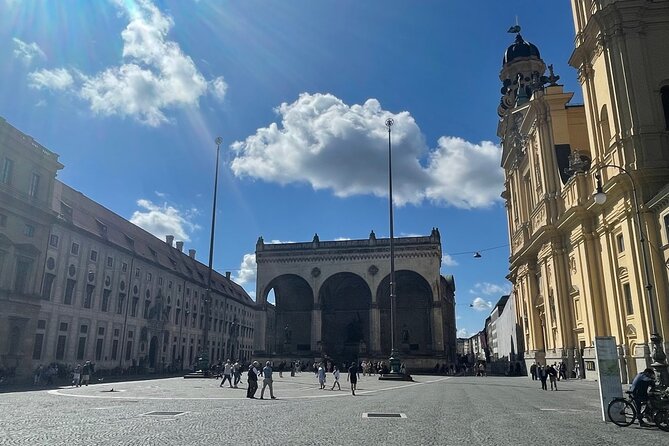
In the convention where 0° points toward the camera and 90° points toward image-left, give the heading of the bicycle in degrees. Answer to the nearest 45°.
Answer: approximately 270°

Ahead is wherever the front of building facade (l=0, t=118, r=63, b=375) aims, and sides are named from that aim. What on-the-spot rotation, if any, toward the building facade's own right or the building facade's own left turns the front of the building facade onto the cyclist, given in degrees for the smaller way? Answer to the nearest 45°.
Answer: approximately 45° to the building facade's own right

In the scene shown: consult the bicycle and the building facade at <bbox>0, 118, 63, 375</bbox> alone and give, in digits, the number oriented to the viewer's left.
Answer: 0

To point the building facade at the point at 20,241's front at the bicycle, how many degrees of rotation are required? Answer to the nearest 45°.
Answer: approximately 45° to its right

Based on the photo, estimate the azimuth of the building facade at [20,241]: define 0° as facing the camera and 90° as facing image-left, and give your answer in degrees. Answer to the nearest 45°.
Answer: approximately 315°
